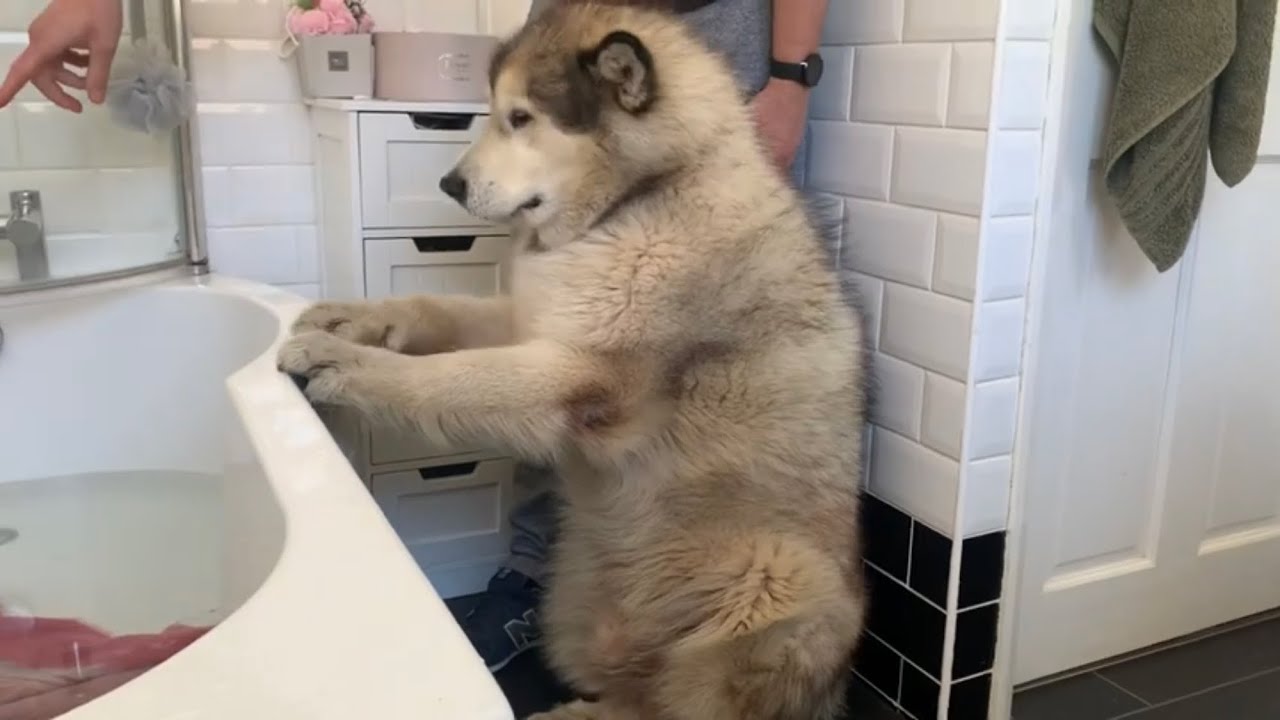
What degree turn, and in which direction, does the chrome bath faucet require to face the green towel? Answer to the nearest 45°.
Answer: approximately 45° to its left

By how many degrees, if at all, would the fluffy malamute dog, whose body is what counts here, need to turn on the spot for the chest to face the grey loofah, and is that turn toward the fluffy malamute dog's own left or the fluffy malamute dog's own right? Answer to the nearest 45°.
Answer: approximately 45° to the fluffy malamute dog's own right

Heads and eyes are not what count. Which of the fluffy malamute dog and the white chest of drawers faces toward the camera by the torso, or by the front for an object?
the white chest of drawers

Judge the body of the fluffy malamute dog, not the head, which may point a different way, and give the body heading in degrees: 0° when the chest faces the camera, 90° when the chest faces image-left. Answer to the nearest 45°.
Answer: approximately 90°

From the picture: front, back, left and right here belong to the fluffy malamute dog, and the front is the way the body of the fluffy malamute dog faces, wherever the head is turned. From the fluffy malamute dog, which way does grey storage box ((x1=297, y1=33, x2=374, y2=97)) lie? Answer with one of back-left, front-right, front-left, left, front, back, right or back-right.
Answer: front-right

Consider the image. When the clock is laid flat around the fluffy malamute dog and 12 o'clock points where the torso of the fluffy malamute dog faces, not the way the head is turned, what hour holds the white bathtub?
The white bathtub is roughly at 12 o'clock from the fluffy malamute dog.

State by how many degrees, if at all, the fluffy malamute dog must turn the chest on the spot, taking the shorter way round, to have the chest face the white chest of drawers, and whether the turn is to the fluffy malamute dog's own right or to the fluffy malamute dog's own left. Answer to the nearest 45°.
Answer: approximately 45° to the fluffy malamute dog's own right

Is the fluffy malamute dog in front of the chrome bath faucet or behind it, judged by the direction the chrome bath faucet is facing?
in front

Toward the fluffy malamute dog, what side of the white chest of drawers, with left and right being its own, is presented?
front

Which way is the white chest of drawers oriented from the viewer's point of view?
toward the camera

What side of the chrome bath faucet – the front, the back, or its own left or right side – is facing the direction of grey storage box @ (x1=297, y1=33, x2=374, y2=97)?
left

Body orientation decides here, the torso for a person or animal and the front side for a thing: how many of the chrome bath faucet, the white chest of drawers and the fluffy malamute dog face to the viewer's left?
1
